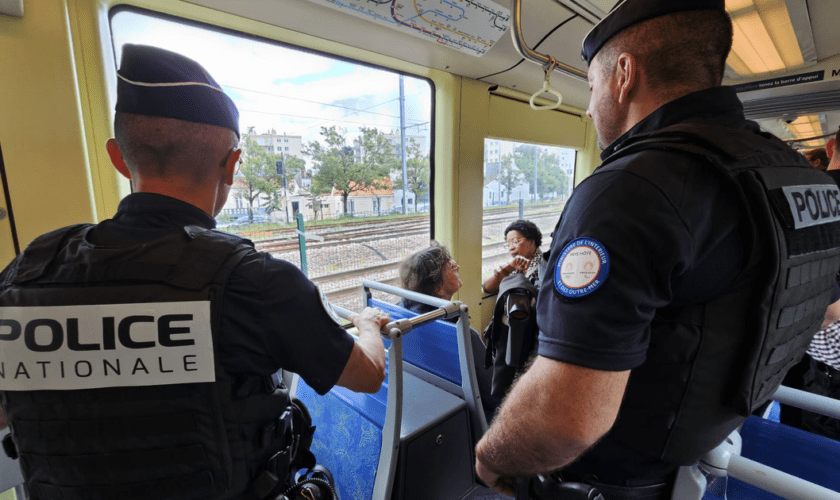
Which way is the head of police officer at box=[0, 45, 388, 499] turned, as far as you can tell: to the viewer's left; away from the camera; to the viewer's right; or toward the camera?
away from the camera

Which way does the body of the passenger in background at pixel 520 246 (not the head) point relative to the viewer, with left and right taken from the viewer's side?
facing the viewer and to the left of the viewer

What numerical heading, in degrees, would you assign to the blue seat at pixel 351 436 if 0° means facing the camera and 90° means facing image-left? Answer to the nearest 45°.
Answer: approximately 45°

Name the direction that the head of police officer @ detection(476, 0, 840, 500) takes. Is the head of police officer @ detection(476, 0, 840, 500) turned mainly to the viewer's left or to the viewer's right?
to the viewer's left

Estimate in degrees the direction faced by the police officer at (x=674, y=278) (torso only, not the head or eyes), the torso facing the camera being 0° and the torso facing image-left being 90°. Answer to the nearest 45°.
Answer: approximately 135°

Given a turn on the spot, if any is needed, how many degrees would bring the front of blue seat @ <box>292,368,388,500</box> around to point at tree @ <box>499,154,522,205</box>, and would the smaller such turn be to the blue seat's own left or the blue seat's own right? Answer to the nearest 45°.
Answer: approximately 180°
